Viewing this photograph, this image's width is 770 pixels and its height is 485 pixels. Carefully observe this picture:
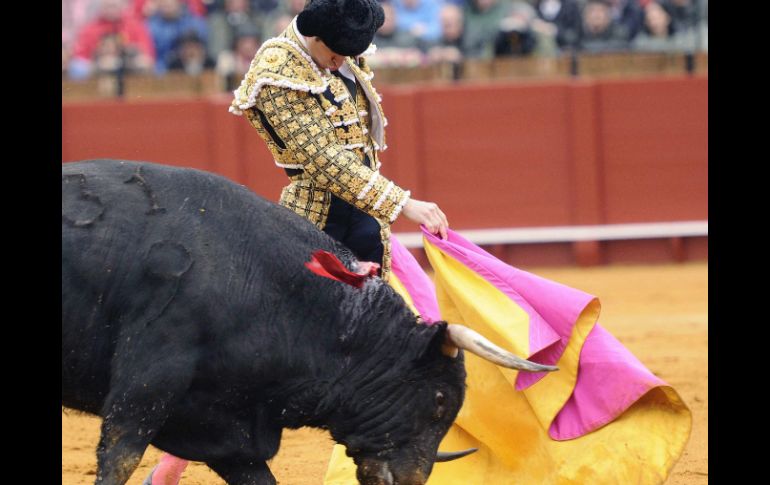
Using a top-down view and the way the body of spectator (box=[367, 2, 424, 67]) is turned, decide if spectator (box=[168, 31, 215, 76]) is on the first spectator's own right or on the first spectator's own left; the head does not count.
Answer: on the first spectator's own right

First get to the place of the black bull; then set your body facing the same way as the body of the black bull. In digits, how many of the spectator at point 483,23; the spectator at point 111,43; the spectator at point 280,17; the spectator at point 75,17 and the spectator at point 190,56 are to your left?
5

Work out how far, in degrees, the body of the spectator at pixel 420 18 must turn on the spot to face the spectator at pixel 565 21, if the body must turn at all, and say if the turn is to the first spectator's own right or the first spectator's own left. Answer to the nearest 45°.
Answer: approximately 90° to the first spectator's own left

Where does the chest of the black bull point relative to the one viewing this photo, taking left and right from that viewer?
facing to the right of the viewer

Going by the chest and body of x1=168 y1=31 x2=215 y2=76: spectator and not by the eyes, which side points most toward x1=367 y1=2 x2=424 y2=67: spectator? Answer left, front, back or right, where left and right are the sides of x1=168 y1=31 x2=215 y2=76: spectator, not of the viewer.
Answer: left

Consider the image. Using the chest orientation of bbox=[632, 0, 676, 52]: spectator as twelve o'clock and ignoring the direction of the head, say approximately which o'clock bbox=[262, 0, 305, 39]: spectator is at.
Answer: bbox=[262, 0, 305, 39]: spectator is roughly at 3 o'clock from bbox=[632, 0, 676, 52]: spectator.

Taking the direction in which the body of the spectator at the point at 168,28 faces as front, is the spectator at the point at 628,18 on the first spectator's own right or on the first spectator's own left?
on the first spectator's own left

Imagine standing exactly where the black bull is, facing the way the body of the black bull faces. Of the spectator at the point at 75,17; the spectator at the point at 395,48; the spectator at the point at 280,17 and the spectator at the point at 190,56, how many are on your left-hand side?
4

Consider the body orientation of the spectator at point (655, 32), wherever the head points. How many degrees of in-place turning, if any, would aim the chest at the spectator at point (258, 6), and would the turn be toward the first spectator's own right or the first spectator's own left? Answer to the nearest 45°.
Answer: approximately 90° to the first spectator's own right
